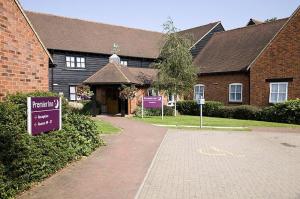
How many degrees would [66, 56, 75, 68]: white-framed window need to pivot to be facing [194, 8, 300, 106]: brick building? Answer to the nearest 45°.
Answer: approximately 45° to its left

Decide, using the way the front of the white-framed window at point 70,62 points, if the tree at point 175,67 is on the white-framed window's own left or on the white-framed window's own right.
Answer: on the white-framed window's own left

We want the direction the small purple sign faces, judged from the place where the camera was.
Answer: facing the viewer

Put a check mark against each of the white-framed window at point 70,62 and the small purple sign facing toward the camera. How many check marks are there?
2

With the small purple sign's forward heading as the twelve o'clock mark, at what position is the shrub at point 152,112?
The shrub is roughly at 6 o'clock from the small purple sign.

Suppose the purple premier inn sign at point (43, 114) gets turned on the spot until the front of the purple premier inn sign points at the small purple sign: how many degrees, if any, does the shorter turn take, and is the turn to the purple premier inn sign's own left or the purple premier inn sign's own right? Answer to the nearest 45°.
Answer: approximately 90° to the purple premier inn sign's own left

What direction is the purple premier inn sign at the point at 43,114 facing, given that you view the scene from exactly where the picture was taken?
facing the viewer and to the right of the viewer

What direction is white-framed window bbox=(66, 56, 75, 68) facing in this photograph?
toward the camera

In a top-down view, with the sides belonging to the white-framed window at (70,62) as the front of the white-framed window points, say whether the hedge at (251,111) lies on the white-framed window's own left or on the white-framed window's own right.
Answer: on the white-framed window's own left

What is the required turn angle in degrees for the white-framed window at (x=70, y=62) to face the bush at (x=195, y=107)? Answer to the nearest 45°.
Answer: approximately 45° to its left

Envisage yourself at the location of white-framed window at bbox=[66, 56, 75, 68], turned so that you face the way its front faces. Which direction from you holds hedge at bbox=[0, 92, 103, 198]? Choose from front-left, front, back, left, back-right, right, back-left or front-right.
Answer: front

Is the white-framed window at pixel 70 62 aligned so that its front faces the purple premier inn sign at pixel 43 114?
yes

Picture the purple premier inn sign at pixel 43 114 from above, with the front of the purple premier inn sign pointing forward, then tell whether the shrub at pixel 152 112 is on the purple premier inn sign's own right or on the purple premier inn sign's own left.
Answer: on the purple premier inn sign's own left

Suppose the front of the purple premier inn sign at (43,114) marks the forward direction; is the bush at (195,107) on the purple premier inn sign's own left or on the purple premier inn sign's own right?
on the purple premier inn sign's own left

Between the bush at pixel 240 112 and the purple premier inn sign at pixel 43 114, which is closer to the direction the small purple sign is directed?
the purple premier inn sign
